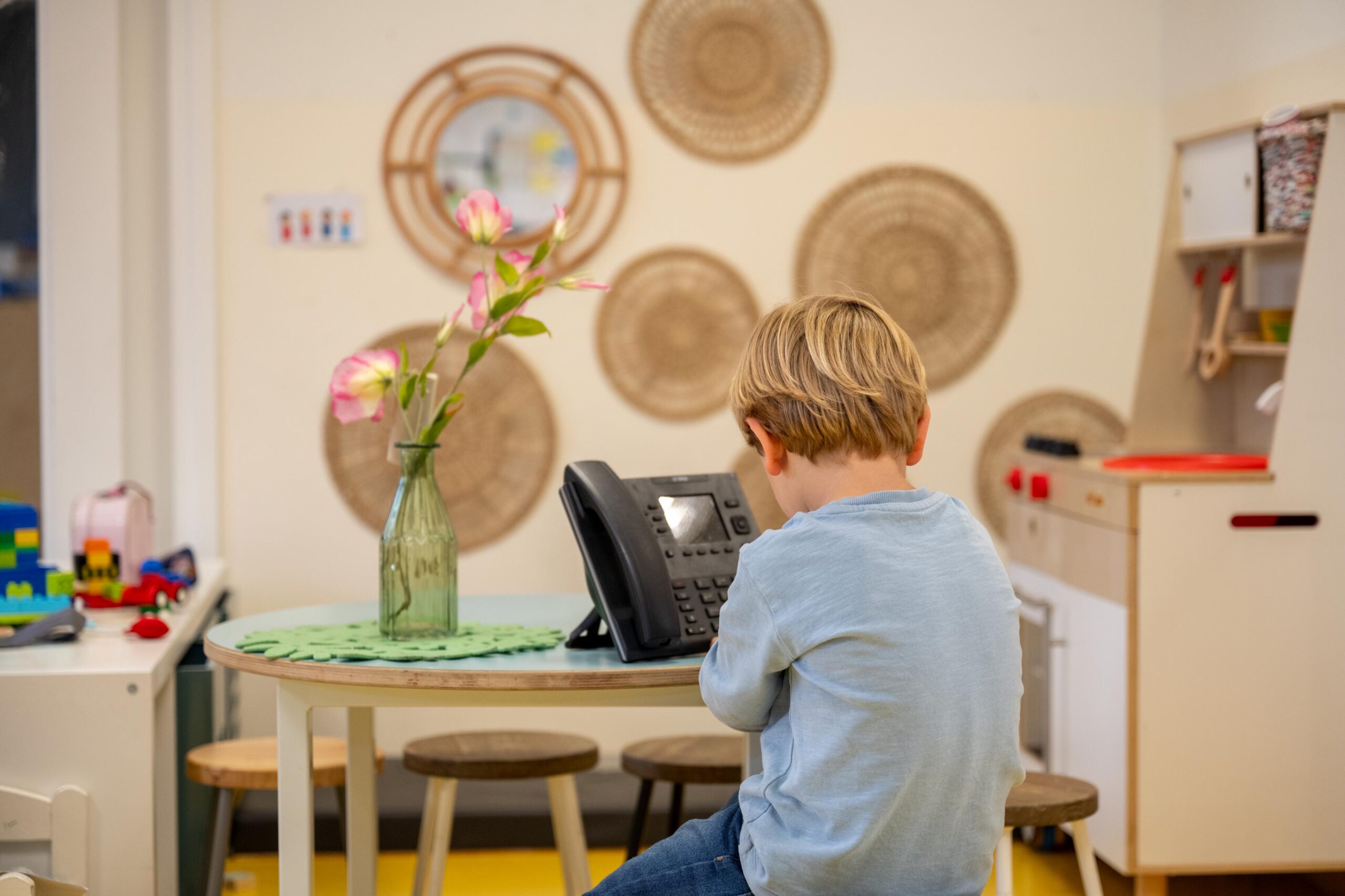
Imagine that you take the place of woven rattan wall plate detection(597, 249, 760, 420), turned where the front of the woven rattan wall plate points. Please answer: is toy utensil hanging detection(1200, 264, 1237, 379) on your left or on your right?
on your left

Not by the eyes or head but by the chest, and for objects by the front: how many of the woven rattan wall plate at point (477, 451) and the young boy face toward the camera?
1

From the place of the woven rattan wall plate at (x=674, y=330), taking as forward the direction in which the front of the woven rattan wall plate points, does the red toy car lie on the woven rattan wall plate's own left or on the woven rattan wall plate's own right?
on the woven rattan wall plate's own right

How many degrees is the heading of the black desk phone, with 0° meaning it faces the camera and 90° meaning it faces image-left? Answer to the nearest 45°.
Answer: approximately 315°

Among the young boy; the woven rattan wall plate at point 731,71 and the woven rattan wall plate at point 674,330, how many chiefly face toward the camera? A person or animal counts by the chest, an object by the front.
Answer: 2

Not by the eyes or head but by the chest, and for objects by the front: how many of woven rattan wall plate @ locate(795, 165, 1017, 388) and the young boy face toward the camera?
1

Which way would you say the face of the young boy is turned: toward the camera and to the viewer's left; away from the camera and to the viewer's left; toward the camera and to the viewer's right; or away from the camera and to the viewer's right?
away from the camera and to the viewer's left

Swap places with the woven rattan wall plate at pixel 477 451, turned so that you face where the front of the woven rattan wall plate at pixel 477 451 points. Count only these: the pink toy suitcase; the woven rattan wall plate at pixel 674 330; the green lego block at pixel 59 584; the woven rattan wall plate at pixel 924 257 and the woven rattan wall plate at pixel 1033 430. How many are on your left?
3

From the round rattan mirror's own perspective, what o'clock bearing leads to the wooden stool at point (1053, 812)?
The wooden stool is roughly at 11 o'clock from the round rattan mirror.
